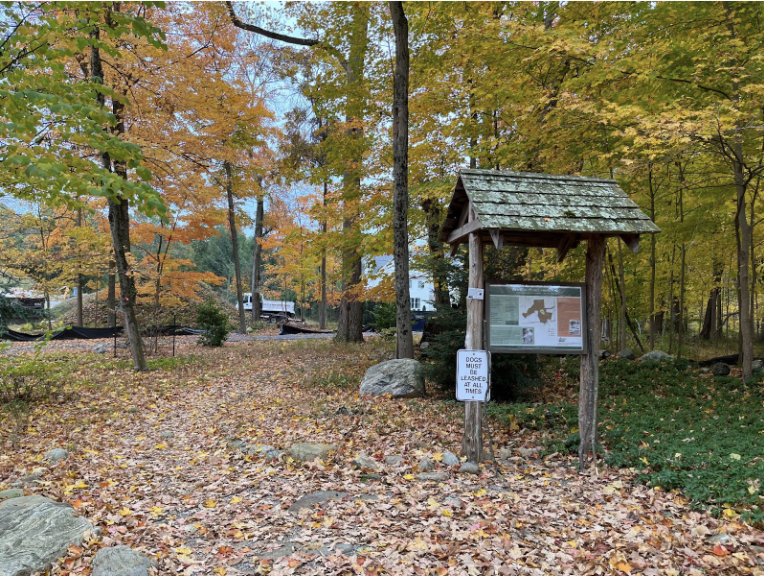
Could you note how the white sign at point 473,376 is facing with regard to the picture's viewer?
facing the viewer

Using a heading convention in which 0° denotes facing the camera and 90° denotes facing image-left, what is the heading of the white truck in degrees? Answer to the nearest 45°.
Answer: approximately 90°

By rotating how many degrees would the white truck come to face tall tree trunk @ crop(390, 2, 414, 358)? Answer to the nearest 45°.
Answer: approximately 90° to its left

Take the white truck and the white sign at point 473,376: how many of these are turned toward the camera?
1

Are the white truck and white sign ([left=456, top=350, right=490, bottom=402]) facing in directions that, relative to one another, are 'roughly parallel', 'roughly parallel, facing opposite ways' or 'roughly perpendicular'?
roughly perpendicular

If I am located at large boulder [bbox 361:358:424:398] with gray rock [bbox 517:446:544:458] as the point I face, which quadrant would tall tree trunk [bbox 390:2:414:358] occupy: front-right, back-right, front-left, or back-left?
back-left

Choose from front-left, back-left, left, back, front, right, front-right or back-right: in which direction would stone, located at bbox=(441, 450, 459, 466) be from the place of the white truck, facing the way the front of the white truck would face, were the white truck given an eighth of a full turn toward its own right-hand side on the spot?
back-left

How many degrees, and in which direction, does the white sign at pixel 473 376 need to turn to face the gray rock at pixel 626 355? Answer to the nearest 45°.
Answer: approximately 135° to its left

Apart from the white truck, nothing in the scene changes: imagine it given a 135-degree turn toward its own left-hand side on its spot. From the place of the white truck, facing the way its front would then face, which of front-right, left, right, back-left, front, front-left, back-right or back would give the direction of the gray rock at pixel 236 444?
front-right

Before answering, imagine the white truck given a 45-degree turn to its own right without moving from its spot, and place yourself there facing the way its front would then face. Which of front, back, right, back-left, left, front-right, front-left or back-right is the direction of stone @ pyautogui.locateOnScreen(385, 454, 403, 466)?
back-left
